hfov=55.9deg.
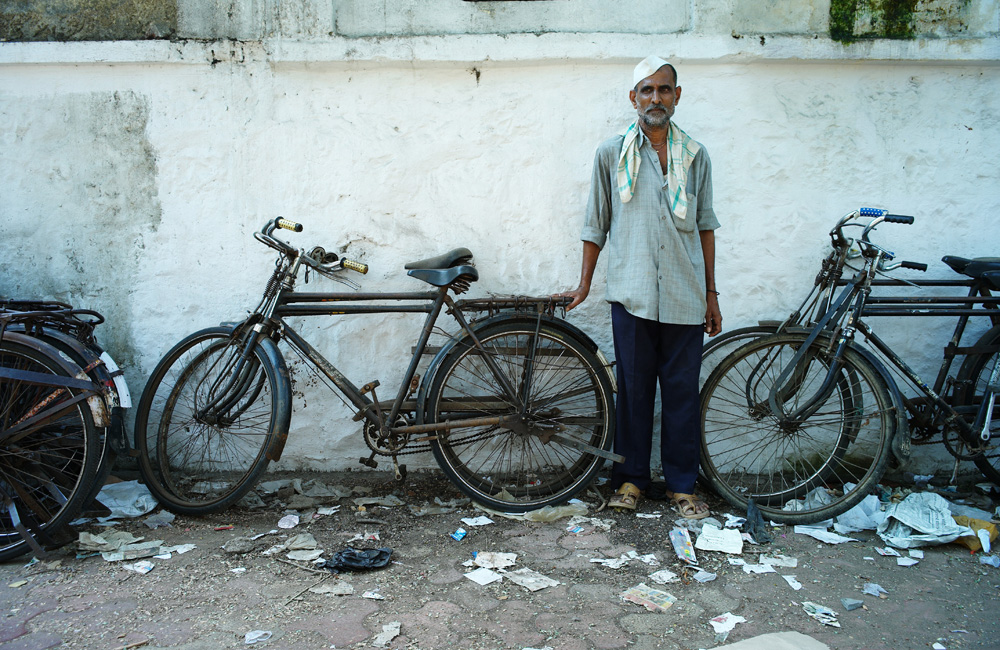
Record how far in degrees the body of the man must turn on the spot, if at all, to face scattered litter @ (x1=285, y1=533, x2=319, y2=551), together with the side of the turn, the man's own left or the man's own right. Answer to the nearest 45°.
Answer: approximately 45° to the man's own right

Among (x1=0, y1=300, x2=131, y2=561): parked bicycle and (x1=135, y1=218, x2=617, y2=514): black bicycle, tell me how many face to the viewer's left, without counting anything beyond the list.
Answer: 2

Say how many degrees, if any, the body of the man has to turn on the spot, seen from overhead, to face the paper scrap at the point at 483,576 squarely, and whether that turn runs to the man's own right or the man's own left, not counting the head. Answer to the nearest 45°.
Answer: approximately 45° to the man's own right

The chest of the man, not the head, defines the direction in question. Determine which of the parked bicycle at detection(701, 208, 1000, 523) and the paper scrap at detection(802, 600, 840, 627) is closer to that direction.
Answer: the paper scrap

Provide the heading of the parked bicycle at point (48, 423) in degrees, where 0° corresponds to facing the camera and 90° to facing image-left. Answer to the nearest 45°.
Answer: approximately 90°

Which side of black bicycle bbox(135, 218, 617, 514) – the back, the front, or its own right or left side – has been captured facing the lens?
left

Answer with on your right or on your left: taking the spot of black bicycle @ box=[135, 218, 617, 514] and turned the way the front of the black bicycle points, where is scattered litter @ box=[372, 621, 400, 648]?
on your left

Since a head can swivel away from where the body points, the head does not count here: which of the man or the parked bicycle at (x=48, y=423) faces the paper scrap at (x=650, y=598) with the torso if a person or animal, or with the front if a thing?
the man
